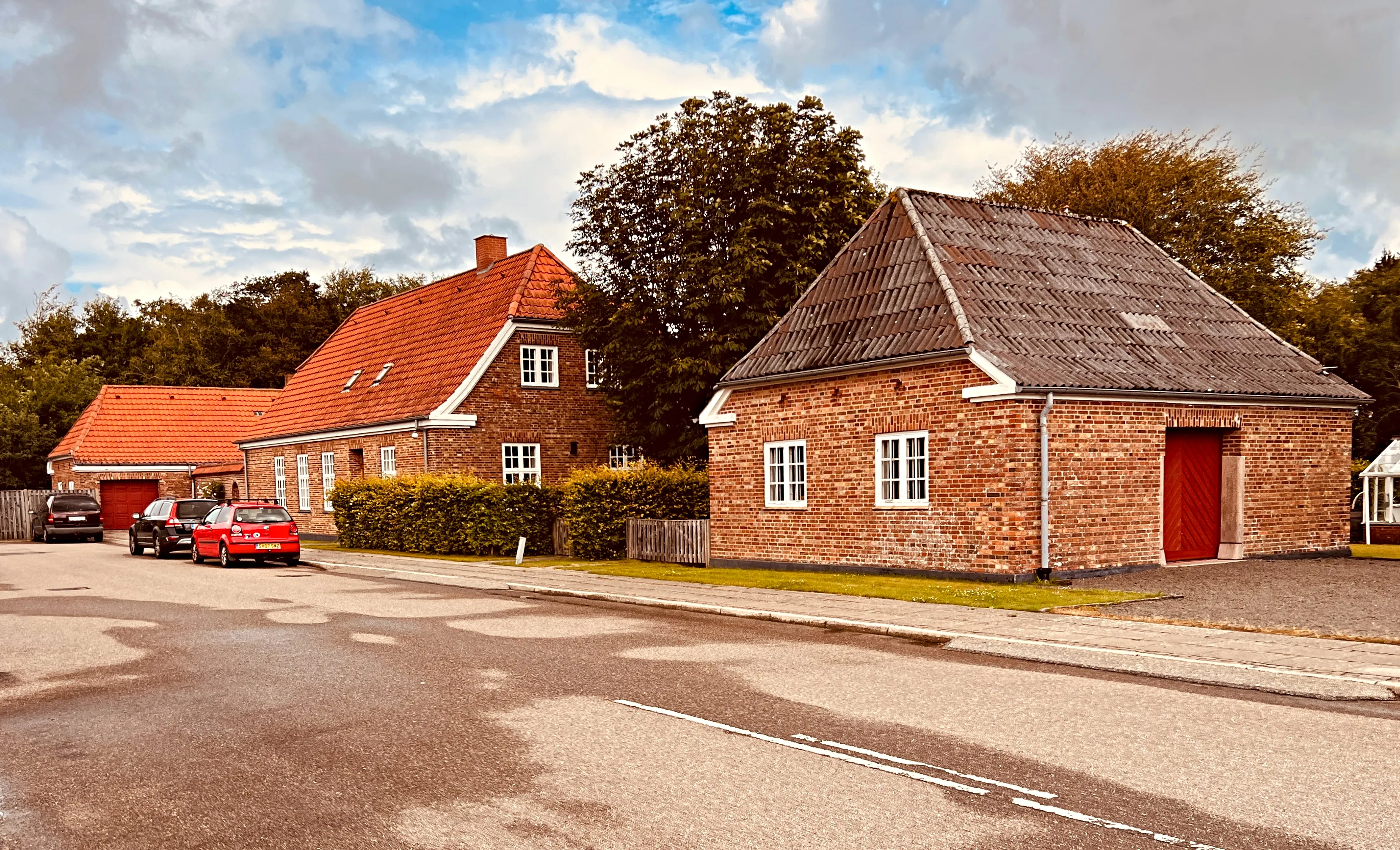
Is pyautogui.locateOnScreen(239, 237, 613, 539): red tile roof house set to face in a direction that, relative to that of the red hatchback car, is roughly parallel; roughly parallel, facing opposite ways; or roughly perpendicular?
roughly perpendicular

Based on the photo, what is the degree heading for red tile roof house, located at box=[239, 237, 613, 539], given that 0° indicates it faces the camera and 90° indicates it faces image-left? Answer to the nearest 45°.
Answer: approximately 45°

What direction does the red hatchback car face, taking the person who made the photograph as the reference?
facing away from the viewer and to the left of the viewer

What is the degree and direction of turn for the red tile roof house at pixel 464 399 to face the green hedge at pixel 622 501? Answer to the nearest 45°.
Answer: approximately 45° to its left

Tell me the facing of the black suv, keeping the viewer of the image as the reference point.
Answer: facing away from the viewer and to the left of the viewer

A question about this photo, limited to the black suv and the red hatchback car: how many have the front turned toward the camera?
0

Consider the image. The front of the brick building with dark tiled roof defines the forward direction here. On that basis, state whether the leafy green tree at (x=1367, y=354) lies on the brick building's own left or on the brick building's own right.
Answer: on the brick building's own left
